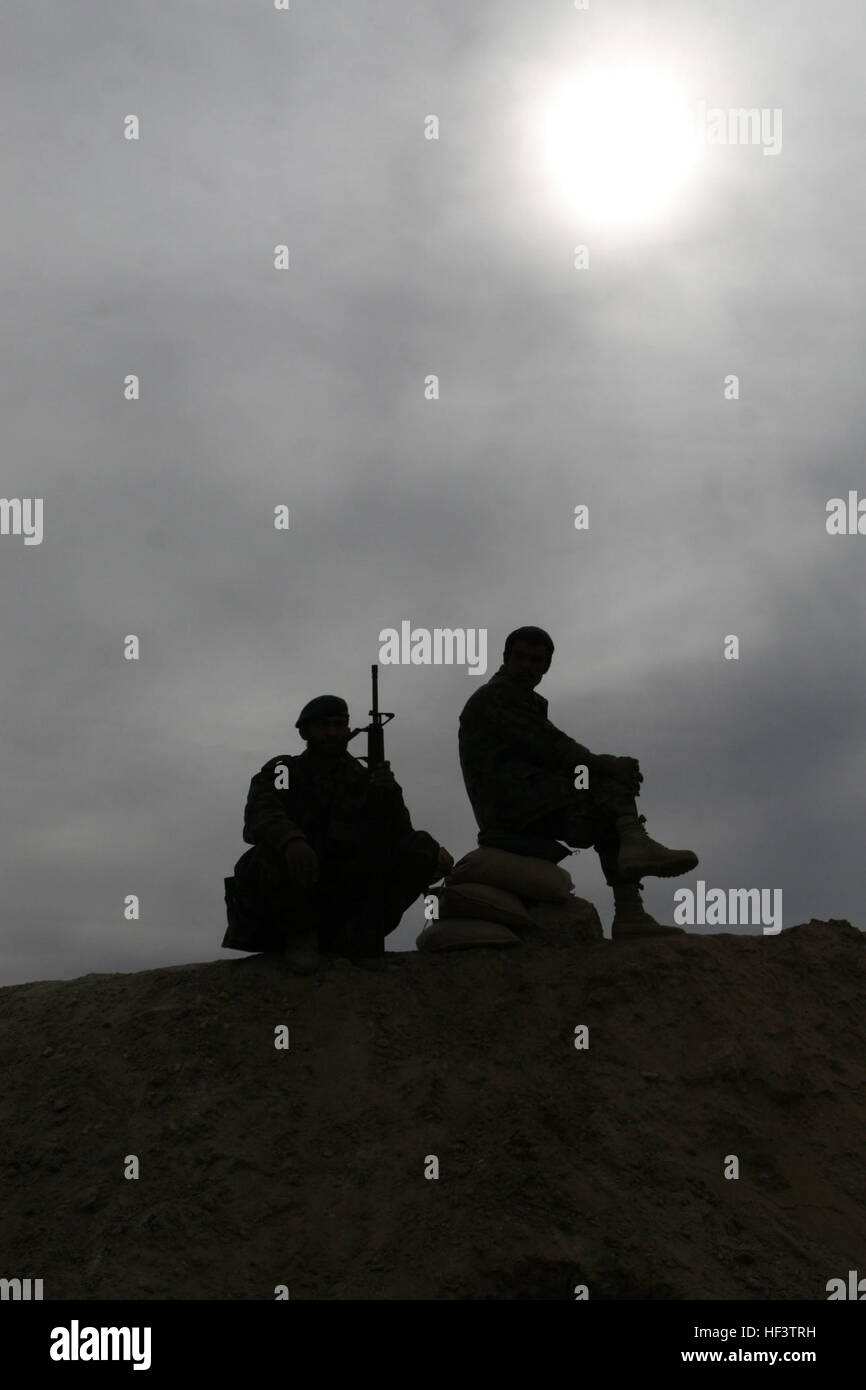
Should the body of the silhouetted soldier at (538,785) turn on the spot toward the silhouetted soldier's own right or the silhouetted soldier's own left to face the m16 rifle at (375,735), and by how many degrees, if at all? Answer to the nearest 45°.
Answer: approximately 135° to the silhouetted soldier's own right

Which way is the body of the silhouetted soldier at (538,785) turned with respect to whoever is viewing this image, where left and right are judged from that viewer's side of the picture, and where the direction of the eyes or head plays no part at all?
facing to the right of the viewer

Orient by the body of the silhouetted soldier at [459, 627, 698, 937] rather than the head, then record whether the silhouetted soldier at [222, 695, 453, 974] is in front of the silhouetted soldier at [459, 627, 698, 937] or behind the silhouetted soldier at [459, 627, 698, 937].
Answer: behind
